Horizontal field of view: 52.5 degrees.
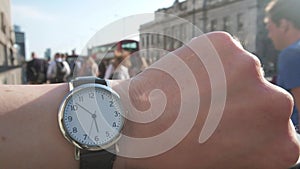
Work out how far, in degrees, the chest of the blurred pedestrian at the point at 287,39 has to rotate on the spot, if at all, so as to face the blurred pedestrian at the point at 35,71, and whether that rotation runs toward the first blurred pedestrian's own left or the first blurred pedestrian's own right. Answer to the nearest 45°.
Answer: approximately 45° to the first blurred pedestrian's own right

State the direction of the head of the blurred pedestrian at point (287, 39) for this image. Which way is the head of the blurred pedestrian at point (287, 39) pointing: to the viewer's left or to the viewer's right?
to the viewer's left

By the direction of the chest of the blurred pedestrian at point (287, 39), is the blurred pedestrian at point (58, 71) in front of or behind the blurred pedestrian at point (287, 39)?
in front

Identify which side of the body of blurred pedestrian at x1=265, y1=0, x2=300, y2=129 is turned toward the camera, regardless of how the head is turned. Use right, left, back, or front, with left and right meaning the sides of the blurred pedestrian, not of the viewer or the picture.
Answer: left

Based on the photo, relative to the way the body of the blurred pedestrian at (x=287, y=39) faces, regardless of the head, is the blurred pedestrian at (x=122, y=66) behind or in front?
in front
